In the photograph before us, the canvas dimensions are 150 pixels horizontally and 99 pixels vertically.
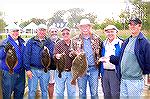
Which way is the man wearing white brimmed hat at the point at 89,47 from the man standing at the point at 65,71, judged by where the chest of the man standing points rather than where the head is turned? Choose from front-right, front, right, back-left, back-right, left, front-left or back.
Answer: left

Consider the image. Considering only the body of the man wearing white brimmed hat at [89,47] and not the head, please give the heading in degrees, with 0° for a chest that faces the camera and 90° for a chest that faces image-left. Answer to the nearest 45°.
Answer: approximately 0°

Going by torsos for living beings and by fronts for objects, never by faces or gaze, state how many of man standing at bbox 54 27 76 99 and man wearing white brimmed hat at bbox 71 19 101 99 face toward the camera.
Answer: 2

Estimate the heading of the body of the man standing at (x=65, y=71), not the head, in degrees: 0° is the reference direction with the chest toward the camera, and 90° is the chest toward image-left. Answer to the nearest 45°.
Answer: approximately 0°

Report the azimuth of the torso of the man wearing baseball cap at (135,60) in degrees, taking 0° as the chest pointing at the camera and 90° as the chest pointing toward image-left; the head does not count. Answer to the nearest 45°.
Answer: approximately 45°

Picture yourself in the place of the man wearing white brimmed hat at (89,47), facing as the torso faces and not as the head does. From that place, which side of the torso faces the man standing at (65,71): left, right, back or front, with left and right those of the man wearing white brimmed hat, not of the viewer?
right

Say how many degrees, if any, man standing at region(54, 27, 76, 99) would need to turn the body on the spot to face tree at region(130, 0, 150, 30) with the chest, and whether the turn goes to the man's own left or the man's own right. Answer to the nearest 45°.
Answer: approximately 90° to the man's own left

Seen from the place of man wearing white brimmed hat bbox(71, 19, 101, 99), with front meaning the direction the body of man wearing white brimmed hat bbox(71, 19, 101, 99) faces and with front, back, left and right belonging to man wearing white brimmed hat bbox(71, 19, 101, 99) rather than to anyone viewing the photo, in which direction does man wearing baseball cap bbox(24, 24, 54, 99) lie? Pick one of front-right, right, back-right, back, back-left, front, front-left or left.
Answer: right

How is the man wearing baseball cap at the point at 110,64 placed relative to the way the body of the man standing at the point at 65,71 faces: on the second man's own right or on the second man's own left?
on the second man's own left
